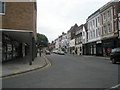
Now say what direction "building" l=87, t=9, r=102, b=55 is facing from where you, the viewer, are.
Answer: facing the viewer and to the left of the viewer

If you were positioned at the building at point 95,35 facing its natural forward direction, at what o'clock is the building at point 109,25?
the building at point 109,25 is roughly at 10 o'clock from the building at point 95,35.

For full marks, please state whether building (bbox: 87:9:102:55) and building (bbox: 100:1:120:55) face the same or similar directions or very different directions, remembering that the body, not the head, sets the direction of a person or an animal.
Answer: same or similar directions

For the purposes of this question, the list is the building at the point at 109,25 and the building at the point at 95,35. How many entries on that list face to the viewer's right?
0

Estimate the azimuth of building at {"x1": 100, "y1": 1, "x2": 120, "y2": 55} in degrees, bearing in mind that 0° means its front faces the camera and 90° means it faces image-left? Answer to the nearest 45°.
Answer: approximately 45°

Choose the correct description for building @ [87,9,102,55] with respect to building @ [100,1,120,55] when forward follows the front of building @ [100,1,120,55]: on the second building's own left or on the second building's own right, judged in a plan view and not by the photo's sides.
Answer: on the second building's own right
